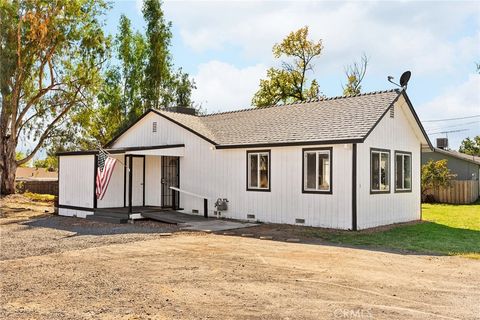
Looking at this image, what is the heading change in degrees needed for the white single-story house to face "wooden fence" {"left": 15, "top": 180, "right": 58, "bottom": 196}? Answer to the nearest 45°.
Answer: approximately 90° to its right

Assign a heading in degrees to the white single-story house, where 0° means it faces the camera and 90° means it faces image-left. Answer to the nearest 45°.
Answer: approximately 45°

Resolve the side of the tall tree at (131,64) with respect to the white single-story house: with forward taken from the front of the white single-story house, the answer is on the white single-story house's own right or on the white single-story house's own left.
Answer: on the white single-story house's own right

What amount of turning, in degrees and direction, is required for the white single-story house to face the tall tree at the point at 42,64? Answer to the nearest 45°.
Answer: approximately 90° to its right

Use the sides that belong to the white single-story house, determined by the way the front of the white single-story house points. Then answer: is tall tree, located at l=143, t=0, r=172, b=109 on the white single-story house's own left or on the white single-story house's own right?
on the white single-story house's own right
